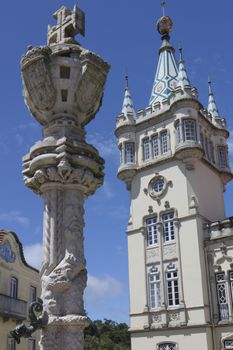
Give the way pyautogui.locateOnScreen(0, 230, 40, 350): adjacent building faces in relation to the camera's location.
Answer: facing the viewer and to the right of the viewer

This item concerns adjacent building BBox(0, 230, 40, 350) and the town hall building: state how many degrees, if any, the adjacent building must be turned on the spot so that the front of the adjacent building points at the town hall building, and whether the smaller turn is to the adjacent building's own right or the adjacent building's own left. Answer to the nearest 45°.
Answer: approximately 45° to the adjacent building's own left

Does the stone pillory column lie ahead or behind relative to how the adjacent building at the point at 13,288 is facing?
ahead

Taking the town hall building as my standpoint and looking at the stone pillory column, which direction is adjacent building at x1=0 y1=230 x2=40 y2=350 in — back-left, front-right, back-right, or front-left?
front-right
